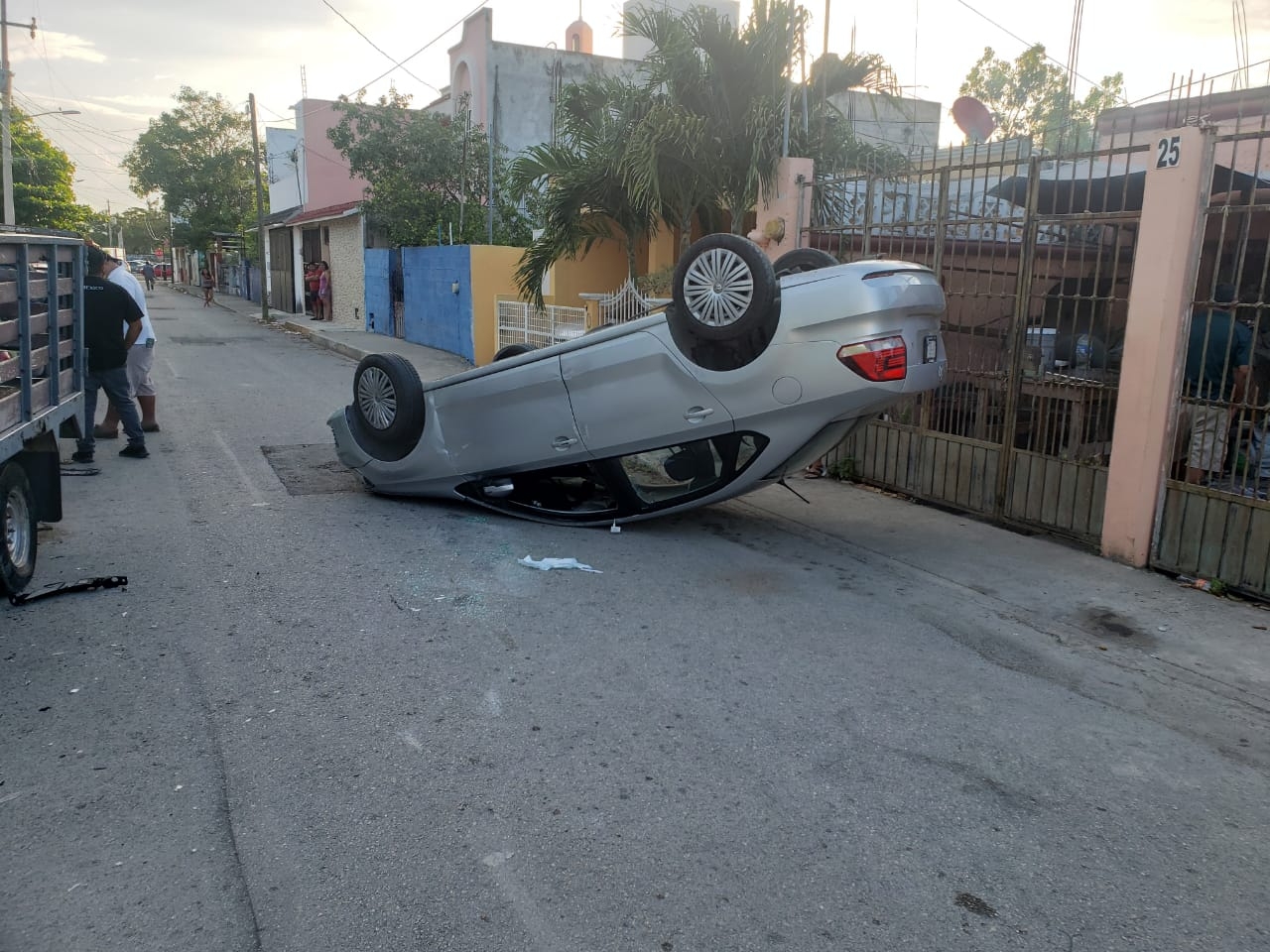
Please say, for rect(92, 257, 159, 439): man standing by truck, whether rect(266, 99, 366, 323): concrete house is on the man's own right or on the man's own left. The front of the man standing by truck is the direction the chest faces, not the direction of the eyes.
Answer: on the man's own right

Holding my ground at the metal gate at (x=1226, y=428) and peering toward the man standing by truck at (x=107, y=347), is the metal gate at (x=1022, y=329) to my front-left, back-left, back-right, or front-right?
front-right

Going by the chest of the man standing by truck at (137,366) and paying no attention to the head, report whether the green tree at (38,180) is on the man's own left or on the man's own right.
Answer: on the man's own right

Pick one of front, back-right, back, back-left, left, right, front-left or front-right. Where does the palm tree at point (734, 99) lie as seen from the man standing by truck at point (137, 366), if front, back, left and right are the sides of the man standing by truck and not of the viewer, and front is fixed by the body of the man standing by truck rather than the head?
back

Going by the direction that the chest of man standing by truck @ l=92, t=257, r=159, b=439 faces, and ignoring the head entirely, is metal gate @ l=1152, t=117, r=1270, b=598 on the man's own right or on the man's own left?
on the man's own left

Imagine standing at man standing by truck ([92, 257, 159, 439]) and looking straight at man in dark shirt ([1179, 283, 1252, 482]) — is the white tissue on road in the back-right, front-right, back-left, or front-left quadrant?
front-right

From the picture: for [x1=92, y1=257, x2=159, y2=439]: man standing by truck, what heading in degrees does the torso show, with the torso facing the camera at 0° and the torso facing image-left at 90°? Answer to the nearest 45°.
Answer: approximately 90°

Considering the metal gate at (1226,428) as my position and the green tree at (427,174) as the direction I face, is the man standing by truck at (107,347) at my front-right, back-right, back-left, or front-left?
front-left

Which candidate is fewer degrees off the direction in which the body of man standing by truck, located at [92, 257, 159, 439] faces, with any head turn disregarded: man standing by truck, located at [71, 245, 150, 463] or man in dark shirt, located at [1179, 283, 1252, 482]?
the man standing by truck

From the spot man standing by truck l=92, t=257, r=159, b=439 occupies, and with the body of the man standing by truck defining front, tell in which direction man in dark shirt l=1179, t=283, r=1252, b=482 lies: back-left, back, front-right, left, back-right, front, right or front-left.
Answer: back-left

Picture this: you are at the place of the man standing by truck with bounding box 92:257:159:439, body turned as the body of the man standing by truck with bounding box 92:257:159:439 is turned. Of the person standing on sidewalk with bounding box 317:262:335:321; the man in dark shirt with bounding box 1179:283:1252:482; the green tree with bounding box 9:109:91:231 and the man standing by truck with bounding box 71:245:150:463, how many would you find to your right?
2

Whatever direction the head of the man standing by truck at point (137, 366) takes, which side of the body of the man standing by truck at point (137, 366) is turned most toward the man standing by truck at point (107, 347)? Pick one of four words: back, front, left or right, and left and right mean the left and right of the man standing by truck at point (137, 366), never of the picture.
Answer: left
